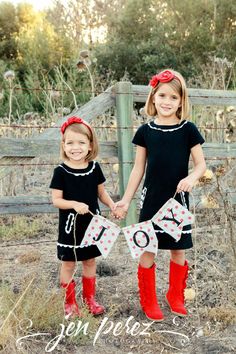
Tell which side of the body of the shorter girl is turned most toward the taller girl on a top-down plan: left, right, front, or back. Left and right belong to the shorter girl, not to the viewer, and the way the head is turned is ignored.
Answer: left

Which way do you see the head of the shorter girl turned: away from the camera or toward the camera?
toward the camera

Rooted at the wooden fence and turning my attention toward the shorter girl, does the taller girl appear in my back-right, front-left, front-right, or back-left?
front-left

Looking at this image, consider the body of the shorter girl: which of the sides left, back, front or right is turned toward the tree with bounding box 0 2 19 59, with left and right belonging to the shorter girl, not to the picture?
back

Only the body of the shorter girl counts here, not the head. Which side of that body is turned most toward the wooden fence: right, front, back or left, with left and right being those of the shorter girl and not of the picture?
back

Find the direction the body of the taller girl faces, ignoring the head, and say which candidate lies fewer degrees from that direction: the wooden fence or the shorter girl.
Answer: the shorter girl

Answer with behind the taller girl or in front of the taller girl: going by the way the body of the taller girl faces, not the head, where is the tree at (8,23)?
behind

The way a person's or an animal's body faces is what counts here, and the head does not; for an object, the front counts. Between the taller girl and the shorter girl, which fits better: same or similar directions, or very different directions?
same or similar directions

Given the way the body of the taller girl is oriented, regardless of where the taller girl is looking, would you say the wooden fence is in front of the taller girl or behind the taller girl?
behind

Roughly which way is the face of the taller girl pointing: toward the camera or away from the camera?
toward the camera

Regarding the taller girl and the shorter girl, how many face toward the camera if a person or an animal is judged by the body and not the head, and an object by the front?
2

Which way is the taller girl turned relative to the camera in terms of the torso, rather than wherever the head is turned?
toward the camera

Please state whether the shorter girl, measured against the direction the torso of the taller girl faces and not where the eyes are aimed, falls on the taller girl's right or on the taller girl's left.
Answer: on the taller girl's right
